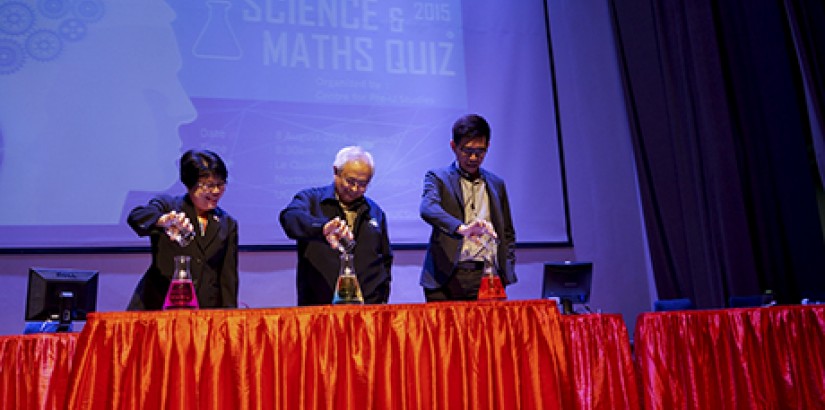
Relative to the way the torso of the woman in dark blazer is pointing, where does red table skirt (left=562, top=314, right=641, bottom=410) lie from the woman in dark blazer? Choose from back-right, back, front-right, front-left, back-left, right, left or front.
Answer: left

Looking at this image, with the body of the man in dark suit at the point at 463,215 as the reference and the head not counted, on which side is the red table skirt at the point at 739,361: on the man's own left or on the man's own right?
on the man's own left

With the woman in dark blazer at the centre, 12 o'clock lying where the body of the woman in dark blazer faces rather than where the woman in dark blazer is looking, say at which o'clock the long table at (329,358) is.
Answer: The long table is roughly at 11 o'clock from the woman in dark blazer.

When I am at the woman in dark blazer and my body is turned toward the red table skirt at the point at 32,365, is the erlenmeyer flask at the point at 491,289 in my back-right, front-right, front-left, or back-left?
back-left

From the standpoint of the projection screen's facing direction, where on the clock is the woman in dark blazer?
The woman in dark blazer is roughly at 12 o'clock from the projection screen.

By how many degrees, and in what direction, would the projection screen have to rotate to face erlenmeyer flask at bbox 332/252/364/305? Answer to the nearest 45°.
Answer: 0° — it already faces it

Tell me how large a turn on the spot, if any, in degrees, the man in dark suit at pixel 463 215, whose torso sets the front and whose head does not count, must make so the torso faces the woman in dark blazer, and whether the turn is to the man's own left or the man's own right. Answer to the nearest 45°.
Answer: approximately 45° to the man's own right

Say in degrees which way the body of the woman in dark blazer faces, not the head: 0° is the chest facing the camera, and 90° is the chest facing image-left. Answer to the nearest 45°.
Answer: approximately 0°

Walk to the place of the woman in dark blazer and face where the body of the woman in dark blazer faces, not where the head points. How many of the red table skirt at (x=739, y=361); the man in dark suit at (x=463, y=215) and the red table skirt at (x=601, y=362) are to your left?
3
